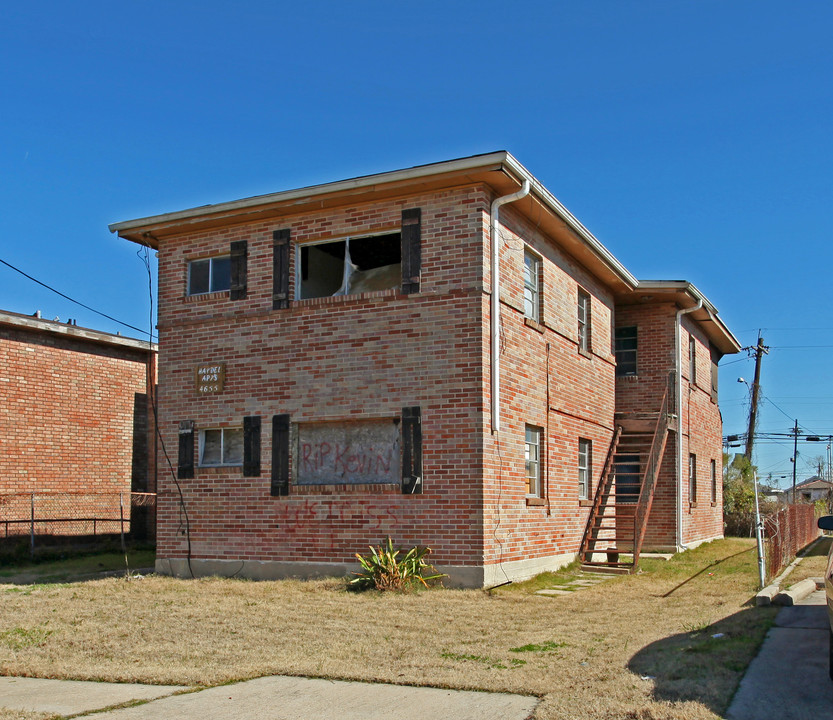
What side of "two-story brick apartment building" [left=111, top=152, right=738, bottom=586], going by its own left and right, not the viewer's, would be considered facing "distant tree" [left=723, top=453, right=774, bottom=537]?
back

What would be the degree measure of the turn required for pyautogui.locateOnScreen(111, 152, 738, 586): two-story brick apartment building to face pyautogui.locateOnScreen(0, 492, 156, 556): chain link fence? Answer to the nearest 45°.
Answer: approximately 90° to its right

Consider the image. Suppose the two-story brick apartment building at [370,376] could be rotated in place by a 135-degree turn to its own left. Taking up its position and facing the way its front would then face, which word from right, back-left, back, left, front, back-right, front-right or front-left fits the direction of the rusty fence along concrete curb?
front

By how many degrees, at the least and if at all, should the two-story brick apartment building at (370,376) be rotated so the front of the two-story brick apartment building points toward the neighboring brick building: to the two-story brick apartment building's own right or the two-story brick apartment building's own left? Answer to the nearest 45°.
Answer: approximately 90° to the two-story brick apartment building's own right

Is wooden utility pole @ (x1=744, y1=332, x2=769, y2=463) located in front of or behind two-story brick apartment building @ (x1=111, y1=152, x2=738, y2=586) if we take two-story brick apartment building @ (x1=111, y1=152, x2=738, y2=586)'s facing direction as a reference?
behind

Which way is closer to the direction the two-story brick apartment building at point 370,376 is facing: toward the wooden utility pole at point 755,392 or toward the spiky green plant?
the spiky green plant

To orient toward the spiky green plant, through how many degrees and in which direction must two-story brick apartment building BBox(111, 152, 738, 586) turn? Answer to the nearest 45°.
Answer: approximately 45° to its left
